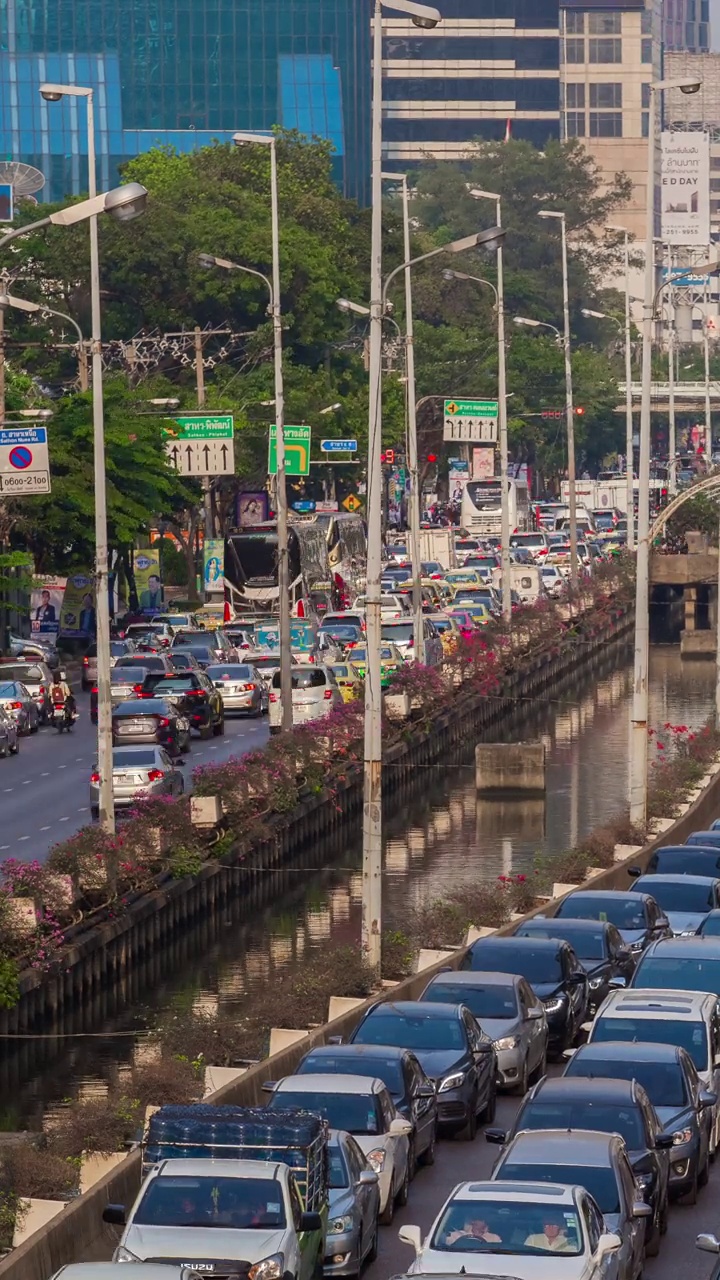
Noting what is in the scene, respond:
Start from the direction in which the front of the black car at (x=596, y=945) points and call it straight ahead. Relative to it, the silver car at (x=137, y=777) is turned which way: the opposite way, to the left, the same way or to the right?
the opposite way

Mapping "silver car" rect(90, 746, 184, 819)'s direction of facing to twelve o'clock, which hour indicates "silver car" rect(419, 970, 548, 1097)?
"silver car" rect(419, 970, 548, 1097) is roughly at 4 o'clock from "silver car" rect(90, 746, 184, 819).

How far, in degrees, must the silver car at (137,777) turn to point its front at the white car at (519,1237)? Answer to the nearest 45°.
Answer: approximately 135° to its right

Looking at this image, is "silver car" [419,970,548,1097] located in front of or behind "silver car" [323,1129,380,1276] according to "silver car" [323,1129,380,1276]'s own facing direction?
behind

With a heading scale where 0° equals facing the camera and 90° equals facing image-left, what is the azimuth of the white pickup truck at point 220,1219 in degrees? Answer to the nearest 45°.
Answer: approximately 0°

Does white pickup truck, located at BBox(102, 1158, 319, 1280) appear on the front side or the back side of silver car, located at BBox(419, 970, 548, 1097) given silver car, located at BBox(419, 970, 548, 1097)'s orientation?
on the front side

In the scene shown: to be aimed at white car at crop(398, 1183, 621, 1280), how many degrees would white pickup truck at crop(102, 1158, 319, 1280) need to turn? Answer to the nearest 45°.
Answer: approximately 90° to its left

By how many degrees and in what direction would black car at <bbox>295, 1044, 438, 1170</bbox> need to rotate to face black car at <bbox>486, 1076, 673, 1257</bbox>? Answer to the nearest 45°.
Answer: approximately 90° to its left

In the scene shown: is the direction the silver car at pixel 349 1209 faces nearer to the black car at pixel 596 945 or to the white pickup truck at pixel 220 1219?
the white pickup truck

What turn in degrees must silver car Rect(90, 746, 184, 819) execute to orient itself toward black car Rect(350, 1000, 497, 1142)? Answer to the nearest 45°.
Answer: approximately 135° to its right

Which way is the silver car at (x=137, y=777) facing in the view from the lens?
facing away from the viewer and to the right of the viewer

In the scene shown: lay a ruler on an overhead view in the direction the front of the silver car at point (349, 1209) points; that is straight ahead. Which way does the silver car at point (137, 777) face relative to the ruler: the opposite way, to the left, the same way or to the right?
the opposite way

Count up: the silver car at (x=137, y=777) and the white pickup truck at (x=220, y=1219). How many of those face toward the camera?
1

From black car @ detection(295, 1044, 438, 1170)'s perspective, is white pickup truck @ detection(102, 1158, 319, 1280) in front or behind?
in front

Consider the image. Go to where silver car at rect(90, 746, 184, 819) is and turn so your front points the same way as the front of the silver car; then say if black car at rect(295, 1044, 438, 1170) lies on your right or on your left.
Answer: on your right
